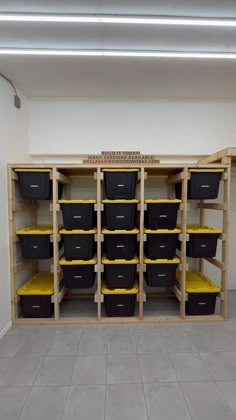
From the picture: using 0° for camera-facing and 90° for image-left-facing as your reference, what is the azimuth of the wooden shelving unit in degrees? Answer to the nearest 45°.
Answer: approximately 0°
